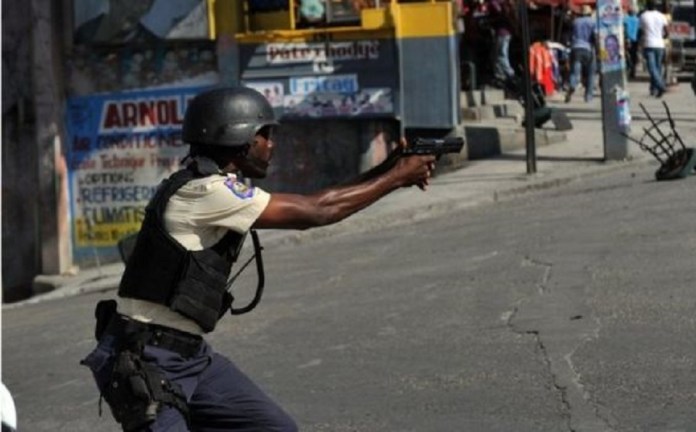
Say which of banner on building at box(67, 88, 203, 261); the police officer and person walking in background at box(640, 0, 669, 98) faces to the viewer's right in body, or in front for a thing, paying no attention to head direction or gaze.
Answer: the police officer

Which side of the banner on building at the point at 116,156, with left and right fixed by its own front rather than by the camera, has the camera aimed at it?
front

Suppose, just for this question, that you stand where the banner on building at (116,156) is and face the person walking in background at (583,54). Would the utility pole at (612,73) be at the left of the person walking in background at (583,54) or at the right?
right

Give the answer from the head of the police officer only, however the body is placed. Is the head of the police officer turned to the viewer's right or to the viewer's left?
to the viewer's right

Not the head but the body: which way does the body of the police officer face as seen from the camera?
to the viewer's right
